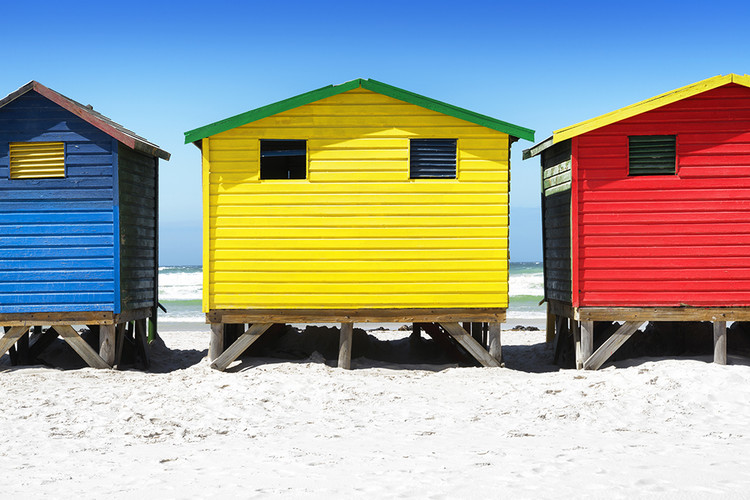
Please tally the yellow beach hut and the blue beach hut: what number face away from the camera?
2

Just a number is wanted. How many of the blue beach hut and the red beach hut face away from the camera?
2

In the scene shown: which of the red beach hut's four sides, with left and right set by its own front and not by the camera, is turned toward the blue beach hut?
left

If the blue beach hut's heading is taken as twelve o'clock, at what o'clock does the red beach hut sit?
The red beach hut is roughly at 4 o'clock from the blue beach hut.

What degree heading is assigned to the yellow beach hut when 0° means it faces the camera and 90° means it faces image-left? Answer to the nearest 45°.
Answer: approximately 180°

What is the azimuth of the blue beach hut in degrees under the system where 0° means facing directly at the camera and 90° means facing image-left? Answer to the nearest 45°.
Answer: approximately 180°

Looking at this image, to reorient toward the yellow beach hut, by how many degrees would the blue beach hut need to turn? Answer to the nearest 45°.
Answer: approximately 135° to its right
